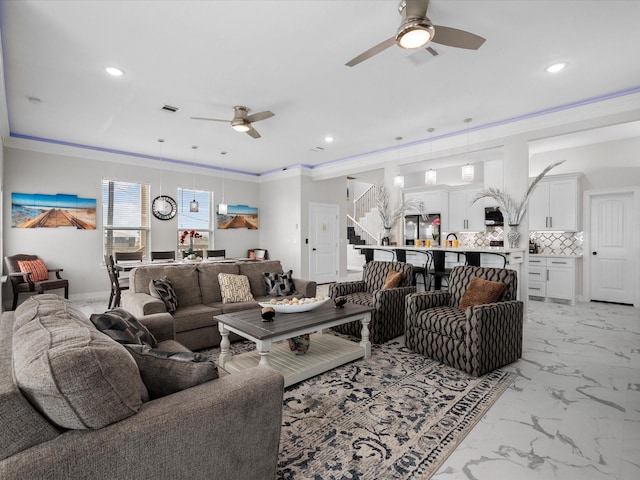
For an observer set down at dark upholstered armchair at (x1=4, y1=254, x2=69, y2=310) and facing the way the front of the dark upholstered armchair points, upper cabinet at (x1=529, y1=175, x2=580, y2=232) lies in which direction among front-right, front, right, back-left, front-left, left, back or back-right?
front

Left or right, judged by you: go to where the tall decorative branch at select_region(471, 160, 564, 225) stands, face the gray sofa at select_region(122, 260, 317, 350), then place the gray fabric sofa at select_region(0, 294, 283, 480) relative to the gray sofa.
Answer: left

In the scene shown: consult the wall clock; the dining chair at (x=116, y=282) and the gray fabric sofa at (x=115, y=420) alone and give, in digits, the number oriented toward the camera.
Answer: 1

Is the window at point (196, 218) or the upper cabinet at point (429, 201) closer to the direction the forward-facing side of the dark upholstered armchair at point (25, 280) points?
the upper cabinet

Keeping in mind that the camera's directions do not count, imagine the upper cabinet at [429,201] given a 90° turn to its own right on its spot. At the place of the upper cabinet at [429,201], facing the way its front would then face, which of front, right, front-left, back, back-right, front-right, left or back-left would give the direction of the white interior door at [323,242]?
front-left

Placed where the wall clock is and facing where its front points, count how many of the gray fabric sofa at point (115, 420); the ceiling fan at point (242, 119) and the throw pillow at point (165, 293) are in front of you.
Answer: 3

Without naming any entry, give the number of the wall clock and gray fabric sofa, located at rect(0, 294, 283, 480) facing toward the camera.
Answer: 1

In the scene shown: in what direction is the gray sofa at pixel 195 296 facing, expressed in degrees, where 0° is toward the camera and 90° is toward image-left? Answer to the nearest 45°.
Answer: approximately 315°

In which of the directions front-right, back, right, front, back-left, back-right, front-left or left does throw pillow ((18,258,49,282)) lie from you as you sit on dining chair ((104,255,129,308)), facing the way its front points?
back-left

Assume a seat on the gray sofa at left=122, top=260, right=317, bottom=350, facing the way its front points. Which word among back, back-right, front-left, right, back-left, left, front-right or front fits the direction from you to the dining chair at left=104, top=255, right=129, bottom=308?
back

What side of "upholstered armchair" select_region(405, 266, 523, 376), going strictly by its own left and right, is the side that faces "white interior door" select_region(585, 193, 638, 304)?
back

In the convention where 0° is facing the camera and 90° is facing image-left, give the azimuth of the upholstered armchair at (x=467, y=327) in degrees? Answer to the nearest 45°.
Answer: approximately 45°

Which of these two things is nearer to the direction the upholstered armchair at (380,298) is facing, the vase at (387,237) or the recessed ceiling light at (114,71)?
the recessed ceiling light

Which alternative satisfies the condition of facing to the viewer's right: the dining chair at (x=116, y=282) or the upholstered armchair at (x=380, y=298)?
the dining chair

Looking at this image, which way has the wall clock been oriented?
toward the camera

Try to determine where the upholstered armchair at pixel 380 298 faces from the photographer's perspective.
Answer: facing the viewer and to the left of the viewer

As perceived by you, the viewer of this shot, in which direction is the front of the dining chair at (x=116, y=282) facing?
facing to the right of the viewer

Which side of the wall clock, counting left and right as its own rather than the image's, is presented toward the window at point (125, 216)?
right

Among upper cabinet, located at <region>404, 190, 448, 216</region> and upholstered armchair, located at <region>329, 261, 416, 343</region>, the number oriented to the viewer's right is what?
0

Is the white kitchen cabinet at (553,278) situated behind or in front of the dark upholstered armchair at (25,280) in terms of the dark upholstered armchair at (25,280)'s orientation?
in front
